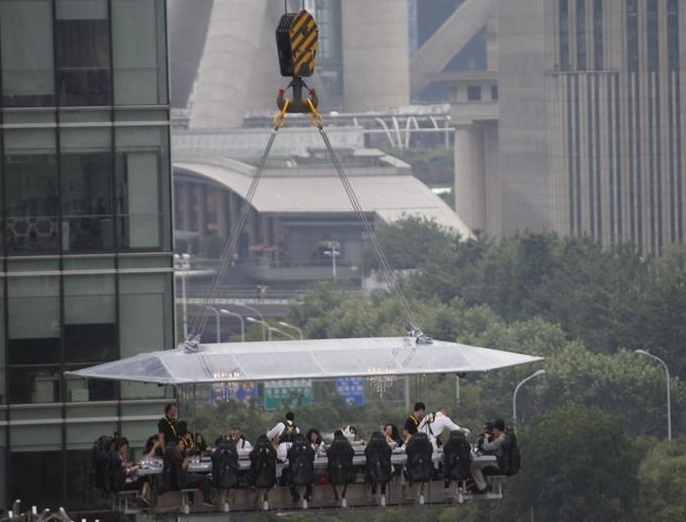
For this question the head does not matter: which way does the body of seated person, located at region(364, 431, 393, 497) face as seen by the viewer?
away from the camera

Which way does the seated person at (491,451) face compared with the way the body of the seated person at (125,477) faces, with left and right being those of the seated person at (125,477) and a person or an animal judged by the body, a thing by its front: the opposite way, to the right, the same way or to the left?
the opposite way

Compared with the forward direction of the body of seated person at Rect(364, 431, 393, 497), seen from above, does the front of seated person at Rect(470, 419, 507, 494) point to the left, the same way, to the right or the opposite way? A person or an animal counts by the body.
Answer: to the left

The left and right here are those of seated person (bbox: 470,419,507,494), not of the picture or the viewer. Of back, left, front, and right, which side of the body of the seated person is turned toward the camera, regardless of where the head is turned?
left

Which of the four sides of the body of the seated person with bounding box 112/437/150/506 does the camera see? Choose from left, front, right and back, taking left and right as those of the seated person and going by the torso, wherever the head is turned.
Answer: right

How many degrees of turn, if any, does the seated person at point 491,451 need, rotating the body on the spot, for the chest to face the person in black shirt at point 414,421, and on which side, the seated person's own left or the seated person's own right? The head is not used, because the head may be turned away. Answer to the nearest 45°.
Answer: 0° — they already face them

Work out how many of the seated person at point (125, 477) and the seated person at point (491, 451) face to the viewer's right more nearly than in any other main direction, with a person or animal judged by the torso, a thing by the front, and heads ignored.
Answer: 1
